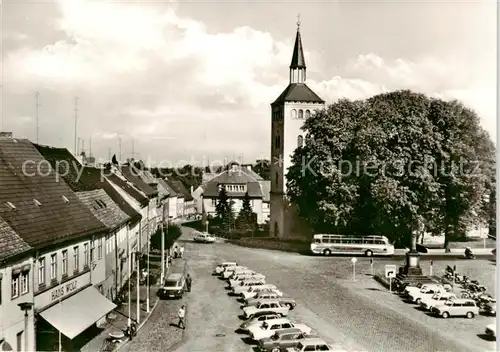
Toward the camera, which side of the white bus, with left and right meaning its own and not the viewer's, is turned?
left

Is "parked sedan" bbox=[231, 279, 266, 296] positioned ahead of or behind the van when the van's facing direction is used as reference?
behind

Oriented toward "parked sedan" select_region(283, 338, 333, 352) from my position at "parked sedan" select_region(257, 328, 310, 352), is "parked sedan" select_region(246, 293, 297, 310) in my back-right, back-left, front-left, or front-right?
back-left

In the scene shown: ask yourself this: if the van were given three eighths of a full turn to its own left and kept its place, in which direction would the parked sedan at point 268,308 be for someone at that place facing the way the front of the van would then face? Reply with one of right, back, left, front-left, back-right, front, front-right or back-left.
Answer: front-right

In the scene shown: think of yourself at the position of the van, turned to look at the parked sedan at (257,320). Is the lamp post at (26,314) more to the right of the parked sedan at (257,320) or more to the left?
right
